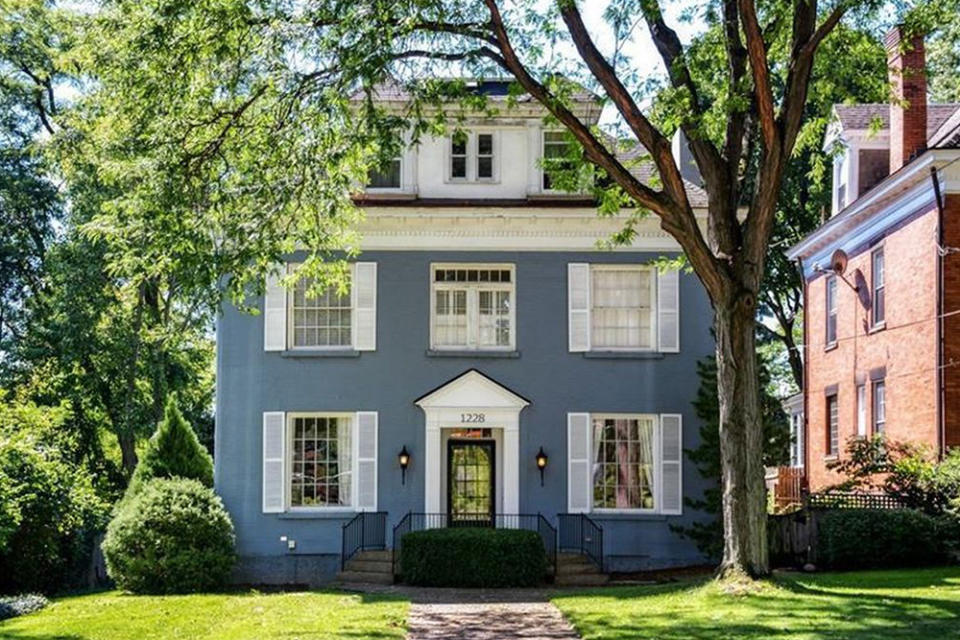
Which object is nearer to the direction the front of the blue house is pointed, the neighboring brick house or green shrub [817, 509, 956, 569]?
the green shrub

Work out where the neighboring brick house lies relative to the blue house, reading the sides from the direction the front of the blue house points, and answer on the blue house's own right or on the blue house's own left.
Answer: on the blue house's own left

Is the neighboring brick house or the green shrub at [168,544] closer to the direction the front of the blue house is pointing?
the green shrub

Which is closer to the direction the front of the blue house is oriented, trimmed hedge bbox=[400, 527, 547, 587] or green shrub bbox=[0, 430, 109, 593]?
the trimmed hedge

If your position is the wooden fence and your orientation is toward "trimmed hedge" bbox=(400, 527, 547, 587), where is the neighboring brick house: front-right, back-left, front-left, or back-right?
back-right

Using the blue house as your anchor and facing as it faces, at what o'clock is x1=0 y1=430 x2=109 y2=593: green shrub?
The green shrub is roughly at 3 o'clock from the blue house.

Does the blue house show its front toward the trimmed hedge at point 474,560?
yes

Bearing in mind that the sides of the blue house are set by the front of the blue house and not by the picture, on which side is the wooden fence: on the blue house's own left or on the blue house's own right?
on the blue house's own left

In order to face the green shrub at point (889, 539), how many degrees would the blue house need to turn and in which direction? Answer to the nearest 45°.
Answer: approximately 45° to its left

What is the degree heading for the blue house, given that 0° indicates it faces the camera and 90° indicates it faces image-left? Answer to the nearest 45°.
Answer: approximately 0°
